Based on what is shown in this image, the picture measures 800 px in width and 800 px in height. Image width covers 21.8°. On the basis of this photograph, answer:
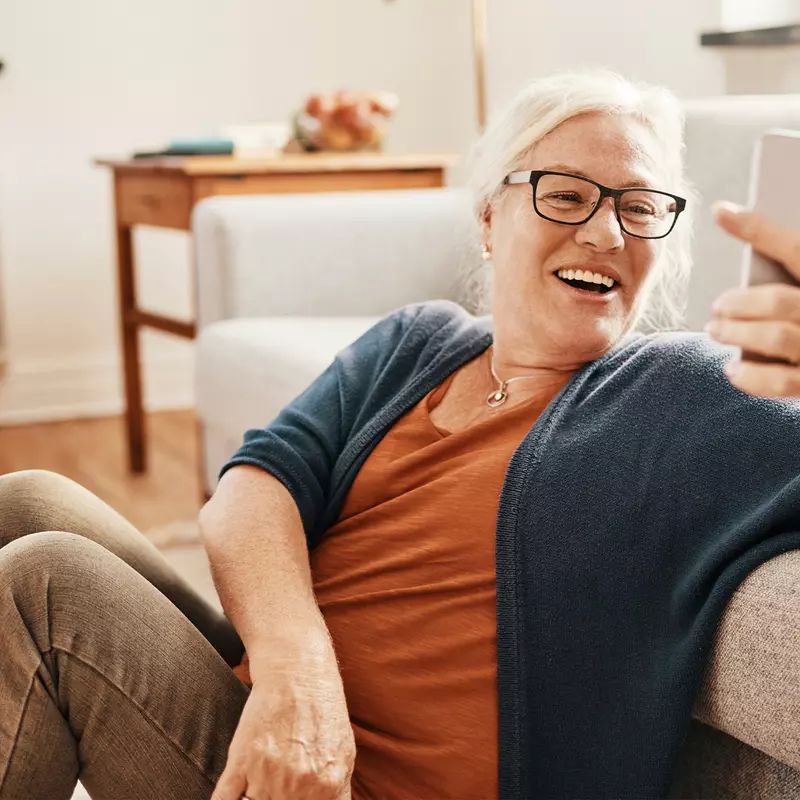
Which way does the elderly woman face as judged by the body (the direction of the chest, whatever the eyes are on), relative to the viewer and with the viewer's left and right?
facing the viewer and to the left of the viewer
